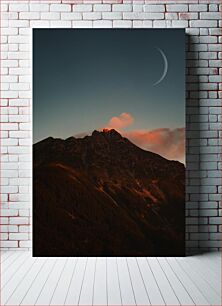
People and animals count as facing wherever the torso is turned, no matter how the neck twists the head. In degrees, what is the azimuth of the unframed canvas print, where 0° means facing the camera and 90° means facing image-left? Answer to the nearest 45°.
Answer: approximately 0°
